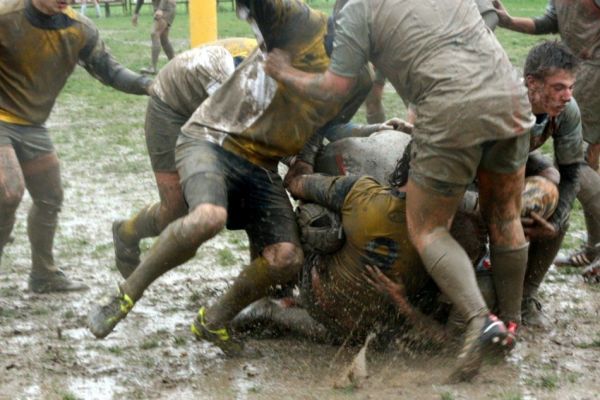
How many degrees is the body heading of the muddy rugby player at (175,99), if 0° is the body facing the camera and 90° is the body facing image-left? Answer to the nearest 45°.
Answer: approximately 270°

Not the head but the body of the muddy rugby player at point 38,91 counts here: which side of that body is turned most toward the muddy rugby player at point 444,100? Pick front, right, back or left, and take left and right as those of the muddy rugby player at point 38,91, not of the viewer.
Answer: front

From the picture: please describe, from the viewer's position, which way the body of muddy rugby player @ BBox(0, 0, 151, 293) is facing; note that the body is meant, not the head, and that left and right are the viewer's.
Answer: facing the viewer and to the right of the viewer

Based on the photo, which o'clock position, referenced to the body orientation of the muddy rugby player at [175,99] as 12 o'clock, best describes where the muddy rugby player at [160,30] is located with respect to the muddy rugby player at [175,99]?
the muddy rugby player at [160,30] is roughly at 9 o'clock from the muddy rugby player at [175,99].

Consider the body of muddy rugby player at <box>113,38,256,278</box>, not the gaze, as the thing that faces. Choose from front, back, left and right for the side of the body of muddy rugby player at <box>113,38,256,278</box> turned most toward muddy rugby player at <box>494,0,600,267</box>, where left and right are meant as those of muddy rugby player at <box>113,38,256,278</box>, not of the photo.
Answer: front

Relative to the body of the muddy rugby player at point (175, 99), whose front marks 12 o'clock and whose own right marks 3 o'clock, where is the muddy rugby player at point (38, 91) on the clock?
the muddy rugby player at point (38, 91) is roughly at 7 o'clock from the muddy rugby player at point (175, 99).

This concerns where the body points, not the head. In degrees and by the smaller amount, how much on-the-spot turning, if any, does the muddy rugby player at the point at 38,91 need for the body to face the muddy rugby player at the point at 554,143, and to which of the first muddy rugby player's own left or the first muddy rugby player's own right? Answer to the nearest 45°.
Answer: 0° — they already face them

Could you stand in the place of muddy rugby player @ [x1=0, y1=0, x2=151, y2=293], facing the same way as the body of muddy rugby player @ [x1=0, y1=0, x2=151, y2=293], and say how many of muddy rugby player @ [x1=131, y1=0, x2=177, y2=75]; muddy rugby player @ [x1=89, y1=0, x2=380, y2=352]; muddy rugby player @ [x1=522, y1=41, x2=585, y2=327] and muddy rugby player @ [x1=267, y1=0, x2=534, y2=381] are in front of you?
3

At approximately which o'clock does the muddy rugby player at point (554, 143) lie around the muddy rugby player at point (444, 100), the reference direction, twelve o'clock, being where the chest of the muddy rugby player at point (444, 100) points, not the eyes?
the muddy rugby player at point (554, 143) is roughly at 3 o'clock from the muddy rugby player at point (444, 100).

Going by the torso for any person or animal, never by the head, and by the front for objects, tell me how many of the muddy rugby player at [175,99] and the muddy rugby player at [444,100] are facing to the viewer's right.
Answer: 1
